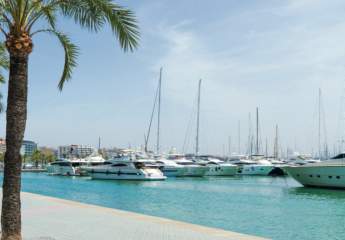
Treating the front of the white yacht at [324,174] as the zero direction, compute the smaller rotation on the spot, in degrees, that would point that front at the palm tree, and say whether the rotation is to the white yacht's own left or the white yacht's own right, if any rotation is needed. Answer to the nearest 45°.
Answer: approximately 90° to the white yacht's own left

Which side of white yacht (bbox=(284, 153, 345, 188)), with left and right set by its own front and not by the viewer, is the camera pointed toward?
left
